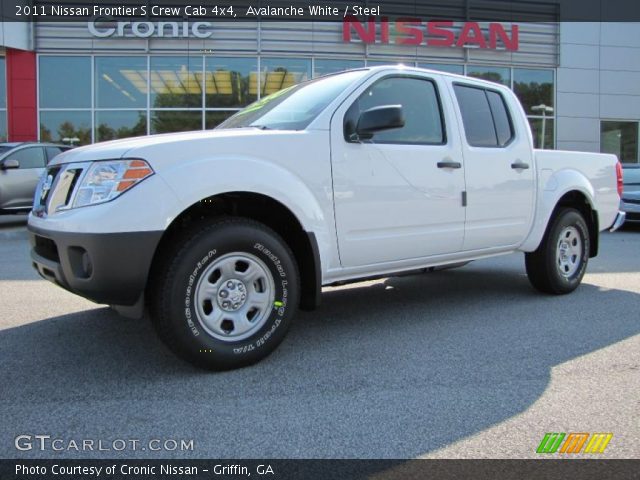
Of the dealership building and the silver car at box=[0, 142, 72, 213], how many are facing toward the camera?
1

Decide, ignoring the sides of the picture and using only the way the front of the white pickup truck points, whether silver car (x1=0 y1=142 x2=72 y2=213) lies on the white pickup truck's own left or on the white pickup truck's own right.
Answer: on the white pickup truck's own right

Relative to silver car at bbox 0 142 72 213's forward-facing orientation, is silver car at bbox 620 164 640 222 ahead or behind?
behind

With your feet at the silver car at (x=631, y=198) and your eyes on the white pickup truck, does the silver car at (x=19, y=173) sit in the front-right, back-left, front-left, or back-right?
front-right

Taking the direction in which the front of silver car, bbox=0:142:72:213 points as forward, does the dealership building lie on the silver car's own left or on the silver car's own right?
on the silver car's own right

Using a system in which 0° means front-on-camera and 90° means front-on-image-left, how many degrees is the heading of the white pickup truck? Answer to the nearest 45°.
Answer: approximately 45°

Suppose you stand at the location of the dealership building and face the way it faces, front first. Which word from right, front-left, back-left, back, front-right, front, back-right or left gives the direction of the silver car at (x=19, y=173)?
front

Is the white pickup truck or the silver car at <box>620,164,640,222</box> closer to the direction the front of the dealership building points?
the white pickup truck

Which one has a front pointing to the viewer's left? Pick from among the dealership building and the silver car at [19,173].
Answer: the silver car

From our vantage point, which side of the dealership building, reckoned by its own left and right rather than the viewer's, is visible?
front

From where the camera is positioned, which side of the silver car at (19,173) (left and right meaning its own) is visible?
left
